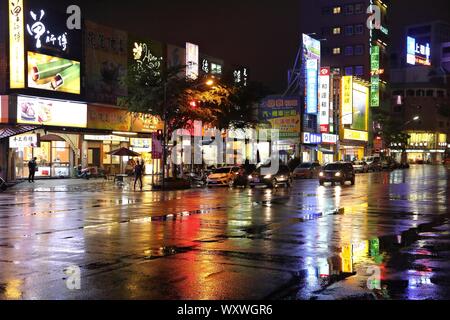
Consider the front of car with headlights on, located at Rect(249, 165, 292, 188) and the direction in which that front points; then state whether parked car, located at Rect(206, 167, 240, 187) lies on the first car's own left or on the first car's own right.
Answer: on the first car's own right

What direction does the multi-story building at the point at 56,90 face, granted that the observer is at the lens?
facing the viewer and to the right of the viewer

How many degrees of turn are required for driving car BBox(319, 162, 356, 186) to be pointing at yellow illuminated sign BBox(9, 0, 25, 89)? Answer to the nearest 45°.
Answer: approximately 45° to its right

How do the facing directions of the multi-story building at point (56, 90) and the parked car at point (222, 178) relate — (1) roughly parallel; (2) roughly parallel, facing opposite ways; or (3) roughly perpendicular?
roughly perpendicular

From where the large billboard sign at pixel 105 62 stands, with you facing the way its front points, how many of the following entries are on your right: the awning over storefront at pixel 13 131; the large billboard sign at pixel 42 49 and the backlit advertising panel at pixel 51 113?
3

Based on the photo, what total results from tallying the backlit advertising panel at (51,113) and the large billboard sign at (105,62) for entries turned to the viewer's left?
0

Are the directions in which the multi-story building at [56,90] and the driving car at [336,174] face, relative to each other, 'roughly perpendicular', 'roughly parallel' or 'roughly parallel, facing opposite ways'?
roughly perpendicular

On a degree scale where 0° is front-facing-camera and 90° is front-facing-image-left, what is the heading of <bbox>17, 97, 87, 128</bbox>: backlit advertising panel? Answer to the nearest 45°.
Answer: approximately 315°

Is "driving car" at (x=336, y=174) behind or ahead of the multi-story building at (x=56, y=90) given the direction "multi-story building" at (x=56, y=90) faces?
ahead

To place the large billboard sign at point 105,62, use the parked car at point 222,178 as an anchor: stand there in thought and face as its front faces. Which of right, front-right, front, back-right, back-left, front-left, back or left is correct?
right

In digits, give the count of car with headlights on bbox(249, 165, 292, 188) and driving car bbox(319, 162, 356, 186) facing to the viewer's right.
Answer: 0

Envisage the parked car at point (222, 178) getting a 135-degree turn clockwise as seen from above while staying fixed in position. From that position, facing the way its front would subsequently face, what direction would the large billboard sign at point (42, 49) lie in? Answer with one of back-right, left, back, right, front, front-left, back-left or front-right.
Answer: left

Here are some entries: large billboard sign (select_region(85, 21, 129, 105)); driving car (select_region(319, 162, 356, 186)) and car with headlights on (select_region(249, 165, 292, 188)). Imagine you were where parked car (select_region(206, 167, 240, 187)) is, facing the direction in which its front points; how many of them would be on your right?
1

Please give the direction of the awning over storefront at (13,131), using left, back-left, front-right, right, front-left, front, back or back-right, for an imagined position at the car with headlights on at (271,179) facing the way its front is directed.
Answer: front-right

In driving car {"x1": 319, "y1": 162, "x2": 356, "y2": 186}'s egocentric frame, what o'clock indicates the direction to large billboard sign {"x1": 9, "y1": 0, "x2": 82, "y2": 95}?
The large billboard sign is roughly at 1 o'clock from the driving car.

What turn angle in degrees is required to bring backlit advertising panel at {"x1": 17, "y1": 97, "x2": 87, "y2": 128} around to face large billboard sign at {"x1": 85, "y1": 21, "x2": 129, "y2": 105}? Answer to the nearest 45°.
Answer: approximately 90° to its left

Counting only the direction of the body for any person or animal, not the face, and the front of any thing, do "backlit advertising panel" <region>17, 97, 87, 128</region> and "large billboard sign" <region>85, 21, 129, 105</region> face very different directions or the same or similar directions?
same or similar directions

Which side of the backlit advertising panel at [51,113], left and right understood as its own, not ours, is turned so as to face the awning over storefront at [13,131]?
right

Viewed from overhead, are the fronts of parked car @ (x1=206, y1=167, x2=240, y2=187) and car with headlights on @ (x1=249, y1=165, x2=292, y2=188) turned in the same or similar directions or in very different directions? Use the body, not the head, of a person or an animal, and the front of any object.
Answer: same or similar directions

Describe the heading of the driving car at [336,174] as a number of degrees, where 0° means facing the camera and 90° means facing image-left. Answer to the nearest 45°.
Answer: approximately 45°

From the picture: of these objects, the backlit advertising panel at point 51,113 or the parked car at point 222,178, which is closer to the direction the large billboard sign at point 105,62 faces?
the parked car
